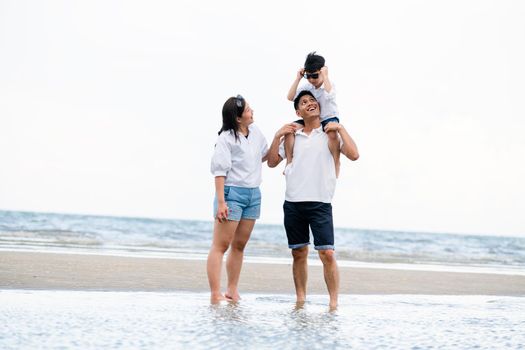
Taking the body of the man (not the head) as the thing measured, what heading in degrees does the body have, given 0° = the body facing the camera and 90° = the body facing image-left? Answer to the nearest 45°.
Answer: approximately 0°

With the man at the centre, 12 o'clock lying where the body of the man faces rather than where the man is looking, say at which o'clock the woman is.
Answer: The woman is roughly at 3 o'clock from the man.

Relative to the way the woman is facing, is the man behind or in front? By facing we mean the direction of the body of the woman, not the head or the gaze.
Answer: in front

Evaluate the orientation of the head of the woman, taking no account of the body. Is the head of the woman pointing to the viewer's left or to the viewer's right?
to the viewer's right

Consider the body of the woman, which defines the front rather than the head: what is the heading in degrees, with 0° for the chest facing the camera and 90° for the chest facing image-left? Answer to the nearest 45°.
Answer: approximately 315°
